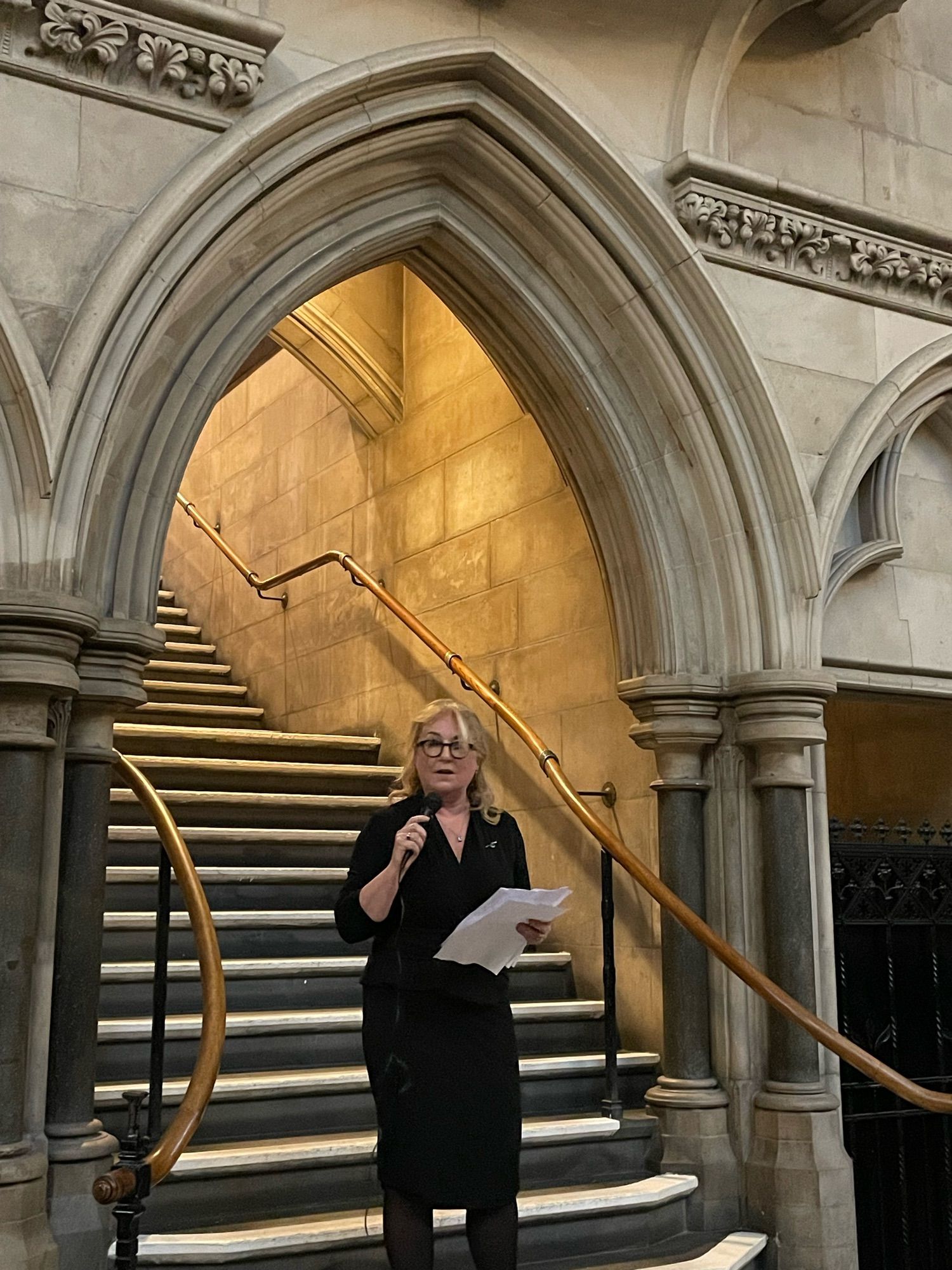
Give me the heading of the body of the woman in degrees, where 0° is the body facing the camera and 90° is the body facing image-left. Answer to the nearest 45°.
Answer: approximately 0°

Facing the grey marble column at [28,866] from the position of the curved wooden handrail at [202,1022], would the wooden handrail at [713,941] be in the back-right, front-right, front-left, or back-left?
back-right

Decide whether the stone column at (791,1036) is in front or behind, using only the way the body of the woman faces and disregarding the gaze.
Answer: behind

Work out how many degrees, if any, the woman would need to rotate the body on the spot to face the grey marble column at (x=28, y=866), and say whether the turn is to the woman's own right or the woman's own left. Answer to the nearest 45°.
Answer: approximately 135° to the woman's own right
